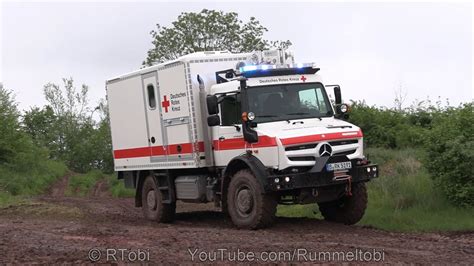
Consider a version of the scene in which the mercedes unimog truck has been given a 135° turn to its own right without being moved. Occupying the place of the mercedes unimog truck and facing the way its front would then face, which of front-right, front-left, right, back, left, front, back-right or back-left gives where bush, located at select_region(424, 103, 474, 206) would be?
back

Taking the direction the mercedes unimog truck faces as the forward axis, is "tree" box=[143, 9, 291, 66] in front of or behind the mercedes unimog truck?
behind

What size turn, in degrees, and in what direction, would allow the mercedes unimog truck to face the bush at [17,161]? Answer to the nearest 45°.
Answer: approximately 180°

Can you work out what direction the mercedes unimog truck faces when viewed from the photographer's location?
facing the viewer and to the right of the viewer
